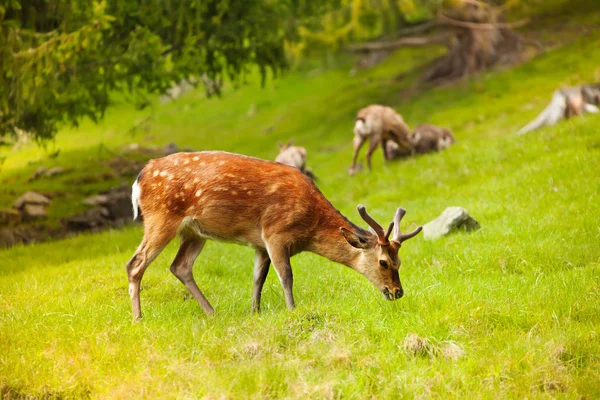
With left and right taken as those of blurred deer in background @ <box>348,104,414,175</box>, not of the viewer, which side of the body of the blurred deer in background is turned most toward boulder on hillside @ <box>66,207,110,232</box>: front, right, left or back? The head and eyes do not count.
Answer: back

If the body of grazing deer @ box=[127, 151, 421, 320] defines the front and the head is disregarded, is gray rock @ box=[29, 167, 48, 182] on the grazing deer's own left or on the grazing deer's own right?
on the grazing deer's own left

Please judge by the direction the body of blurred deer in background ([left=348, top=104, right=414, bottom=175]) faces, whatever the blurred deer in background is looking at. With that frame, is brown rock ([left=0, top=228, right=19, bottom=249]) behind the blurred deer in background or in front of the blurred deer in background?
behind

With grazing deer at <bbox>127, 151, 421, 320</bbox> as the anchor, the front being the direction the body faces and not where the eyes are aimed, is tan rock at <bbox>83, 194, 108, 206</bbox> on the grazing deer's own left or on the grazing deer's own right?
on the grazing deer's own left

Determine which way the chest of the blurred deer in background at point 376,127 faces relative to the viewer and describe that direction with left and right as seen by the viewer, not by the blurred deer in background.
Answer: facing away from the viewer and to the right of the viewer

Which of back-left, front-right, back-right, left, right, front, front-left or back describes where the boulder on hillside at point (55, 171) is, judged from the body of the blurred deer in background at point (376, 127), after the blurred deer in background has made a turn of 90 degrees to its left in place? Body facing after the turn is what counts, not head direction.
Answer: front-left

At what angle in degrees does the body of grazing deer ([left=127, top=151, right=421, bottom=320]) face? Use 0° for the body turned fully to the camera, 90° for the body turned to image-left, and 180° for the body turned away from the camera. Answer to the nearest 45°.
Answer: approximately 270°

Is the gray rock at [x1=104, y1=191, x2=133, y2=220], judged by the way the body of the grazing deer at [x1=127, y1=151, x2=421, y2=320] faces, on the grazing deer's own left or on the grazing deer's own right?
on the grazing deer's own left

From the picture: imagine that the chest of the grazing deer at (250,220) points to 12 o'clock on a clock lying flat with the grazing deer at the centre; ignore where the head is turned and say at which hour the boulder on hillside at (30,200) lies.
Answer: The boulder on hillside is roughly at 8 o'clock from the grazing deer.
